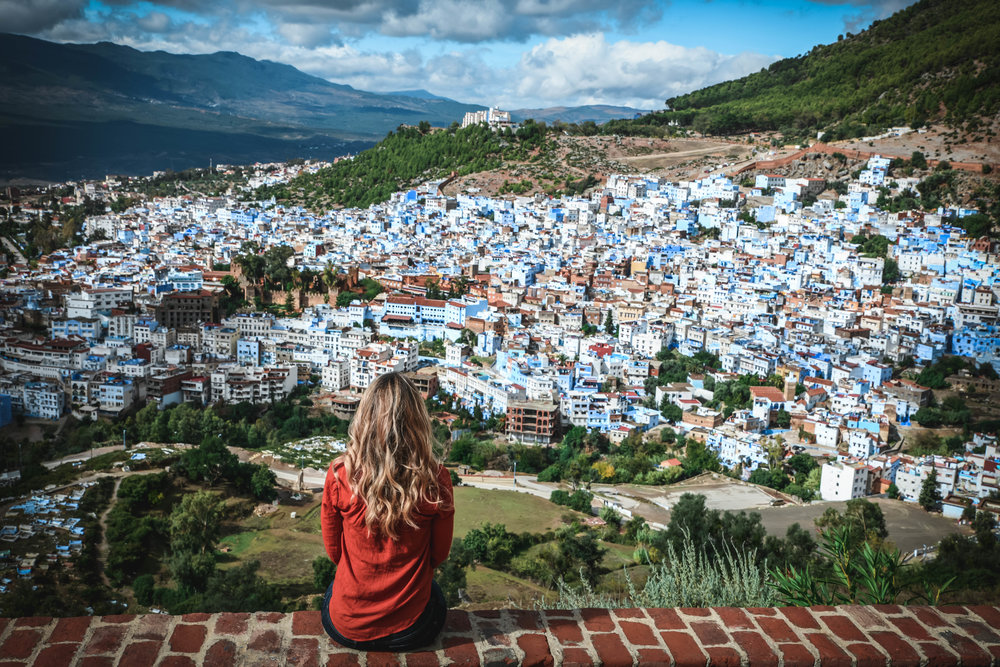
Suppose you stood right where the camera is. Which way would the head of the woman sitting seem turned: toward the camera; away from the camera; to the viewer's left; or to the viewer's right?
away from the camera

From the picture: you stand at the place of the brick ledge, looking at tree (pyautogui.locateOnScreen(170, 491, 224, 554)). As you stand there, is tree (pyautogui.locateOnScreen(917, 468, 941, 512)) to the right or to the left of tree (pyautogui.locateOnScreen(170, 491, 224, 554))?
right

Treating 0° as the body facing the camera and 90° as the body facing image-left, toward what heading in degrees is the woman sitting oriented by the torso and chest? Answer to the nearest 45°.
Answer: approximately 180°

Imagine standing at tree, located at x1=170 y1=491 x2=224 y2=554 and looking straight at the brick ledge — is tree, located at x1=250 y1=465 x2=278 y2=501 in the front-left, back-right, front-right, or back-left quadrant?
back-left

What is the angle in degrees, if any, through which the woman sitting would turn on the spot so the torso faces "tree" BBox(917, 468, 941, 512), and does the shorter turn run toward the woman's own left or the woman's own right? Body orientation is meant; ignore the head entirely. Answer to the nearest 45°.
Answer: approximately 45° to the woman's own right

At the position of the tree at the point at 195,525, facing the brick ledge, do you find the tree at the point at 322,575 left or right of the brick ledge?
left

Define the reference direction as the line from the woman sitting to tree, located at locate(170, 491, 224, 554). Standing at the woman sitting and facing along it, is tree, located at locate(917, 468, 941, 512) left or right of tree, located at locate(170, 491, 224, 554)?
right

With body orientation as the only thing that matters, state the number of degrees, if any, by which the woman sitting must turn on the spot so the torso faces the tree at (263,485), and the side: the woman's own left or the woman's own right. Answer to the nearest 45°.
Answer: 0° — they already face it

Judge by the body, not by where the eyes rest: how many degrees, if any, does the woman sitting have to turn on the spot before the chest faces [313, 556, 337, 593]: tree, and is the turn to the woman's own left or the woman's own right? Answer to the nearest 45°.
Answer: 0° — they already face it
